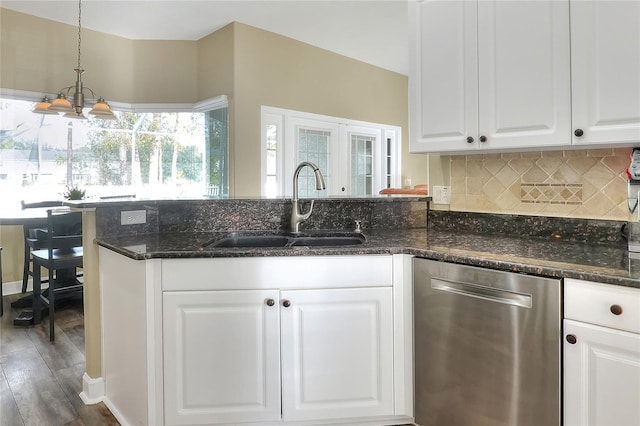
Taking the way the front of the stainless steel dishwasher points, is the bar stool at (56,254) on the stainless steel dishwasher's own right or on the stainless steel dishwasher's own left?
on the stainless steel dishwasher's own right

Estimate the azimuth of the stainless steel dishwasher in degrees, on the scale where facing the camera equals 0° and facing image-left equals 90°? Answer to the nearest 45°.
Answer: approximately 45°

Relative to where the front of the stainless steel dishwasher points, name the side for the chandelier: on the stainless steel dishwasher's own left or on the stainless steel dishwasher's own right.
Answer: on the stainless steel dishwasher's own right

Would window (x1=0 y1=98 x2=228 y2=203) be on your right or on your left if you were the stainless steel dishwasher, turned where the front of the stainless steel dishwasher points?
on your right

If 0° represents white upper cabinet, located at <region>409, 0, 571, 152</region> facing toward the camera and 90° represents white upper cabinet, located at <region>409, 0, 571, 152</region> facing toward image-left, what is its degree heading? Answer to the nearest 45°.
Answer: approximately 0°

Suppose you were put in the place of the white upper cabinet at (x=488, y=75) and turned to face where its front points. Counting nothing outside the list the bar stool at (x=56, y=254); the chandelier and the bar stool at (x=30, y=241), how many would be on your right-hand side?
3

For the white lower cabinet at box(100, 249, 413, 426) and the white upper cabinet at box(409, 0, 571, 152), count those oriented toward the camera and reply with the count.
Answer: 2

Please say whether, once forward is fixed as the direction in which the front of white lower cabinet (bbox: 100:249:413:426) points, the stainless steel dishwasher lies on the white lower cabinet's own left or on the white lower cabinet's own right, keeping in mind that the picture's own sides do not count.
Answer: on the white lower cabinet's own left

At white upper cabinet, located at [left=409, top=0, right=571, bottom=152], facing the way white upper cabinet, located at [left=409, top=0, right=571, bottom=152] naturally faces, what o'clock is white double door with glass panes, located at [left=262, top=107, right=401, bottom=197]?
The white double door with glass panes is roughly at 5 o'clock from the white upper cabinet.

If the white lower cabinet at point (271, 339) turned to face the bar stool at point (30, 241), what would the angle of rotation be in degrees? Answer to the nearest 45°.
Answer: approximately 135° to its right
